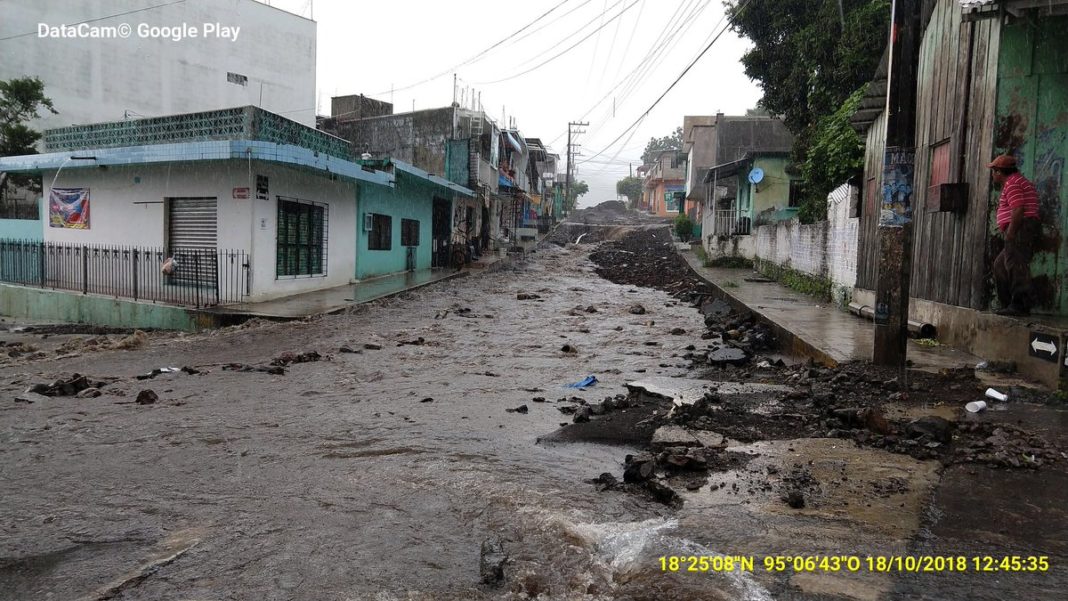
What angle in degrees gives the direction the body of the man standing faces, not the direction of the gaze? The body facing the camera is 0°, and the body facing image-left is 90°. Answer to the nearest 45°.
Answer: approximately 90°

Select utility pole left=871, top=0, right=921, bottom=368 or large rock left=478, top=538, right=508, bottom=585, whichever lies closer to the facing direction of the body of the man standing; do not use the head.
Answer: the utility pole

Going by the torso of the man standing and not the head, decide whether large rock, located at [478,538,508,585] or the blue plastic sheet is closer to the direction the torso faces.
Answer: the blue plastic sheet

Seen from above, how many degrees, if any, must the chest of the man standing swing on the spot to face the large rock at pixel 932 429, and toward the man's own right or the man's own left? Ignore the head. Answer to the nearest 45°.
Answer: approximately 90° to the man's own left

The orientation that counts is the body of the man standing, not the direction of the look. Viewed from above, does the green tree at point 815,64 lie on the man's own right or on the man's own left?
on the man's own right

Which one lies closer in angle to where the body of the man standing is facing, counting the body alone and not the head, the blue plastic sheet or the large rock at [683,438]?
the blue plastic sheet
